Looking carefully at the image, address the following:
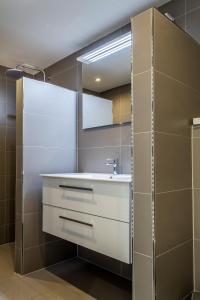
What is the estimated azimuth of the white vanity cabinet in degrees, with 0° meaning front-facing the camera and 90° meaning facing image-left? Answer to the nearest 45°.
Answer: approximately 45°
